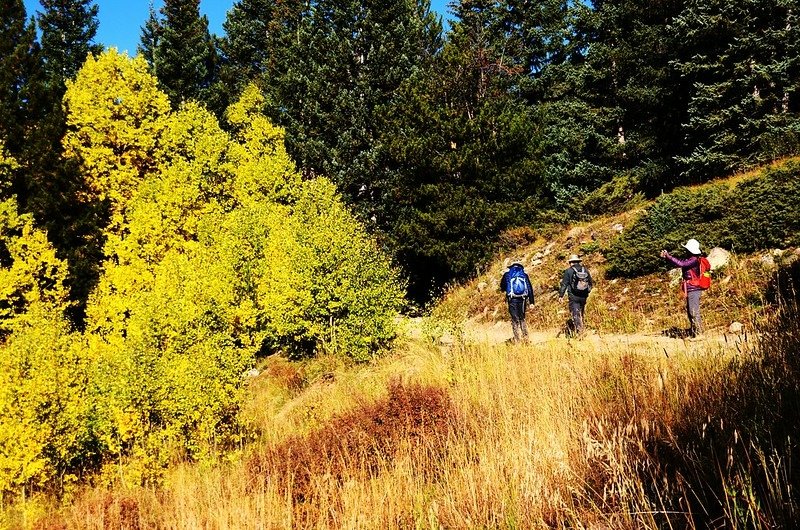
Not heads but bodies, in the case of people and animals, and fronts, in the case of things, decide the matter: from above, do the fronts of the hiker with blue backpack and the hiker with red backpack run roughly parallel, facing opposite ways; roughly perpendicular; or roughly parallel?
roughly perpendicular

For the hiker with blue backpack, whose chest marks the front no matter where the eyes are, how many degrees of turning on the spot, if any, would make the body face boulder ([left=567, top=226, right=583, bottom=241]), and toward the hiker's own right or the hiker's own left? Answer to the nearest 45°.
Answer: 0° — they already face it

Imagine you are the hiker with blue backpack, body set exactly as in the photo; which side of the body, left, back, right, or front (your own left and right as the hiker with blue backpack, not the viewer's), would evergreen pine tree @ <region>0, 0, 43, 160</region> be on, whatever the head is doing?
left

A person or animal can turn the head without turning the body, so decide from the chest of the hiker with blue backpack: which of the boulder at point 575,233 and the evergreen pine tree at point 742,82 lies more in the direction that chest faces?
the boulder

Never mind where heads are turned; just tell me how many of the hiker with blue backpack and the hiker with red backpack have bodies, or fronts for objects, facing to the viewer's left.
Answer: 1

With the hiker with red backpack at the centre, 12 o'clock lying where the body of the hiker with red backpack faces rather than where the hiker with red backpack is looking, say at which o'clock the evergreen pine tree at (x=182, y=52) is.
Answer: The evergreen pine tree is roughly at 1 o'clock from the hiker with red backpack.

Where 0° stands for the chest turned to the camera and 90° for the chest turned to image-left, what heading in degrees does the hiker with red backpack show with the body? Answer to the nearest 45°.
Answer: approximately 90°

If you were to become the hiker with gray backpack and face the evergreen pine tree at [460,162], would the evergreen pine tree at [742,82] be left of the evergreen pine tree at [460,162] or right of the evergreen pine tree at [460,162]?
right

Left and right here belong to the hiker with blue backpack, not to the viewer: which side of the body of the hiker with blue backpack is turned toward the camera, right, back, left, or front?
back

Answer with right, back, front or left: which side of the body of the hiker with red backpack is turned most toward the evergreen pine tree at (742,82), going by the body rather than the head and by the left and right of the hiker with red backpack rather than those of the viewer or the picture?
right

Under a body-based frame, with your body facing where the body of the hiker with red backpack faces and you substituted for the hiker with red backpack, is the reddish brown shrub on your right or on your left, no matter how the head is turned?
on your left

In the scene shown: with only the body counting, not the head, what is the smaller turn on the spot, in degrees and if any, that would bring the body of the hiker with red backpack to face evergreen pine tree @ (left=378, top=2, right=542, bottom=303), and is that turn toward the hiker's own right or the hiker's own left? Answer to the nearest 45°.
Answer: approximately 45° to the hiker's own right

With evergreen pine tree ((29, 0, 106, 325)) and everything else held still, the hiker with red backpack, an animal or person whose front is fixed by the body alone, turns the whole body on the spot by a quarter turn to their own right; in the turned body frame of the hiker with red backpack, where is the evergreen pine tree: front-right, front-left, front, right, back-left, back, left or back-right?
left

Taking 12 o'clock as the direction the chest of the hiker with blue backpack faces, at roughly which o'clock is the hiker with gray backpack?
The hiker with gray backpack is roughly at 3 o'clock from the hiker with blue backpack.

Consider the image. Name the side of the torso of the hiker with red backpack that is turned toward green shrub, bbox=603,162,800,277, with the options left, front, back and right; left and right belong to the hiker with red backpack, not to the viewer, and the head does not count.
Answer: right

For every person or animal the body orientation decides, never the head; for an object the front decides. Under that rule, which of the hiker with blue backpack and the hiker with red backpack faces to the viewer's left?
the hiker with red backpack

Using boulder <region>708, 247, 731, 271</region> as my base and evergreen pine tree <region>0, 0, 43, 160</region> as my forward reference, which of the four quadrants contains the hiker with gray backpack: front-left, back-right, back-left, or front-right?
front-left
